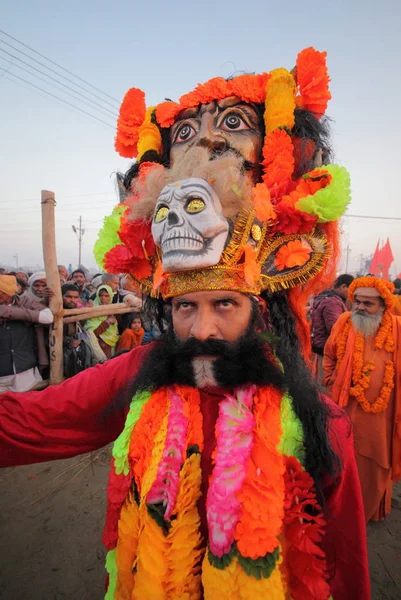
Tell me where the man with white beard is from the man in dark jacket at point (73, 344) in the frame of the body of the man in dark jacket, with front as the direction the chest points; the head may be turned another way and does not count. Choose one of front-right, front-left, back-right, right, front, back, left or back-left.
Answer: front

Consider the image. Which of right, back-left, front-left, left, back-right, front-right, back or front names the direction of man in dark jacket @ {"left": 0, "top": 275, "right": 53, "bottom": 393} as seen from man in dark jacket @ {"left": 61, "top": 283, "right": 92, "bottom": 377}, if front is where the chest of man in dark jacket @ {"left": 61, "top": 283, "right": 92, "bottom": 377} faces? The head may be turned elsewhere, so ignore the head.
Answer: right

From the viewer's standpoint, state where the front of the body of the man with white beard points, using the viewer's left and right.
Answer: facing the viewer

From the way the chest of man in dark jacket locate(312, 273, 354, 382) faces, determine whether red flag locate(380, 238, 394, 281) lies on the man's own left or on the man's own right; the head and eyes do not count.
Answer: on the man's own left

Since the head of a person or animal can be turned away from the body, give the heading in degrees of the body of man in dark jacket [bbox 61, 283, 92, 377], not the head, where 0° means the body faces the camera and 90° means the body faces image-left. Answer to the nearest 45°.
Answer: approximately 315°

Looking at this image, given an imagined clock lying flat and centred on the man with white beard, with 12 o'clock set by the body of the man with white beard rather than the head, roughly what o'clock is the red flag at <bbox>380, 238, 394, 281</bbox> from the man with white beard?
The red flag is roughly at 6 o'clock from the man with white beard.

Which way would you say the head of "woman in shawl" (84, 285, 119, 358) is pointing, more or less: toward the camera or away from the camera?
toward the camera

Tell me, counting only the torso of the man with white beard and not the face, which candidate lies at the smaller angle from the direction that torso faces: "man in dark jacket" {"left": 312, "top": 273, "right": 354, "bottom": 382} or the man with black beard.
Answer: the man with black beard

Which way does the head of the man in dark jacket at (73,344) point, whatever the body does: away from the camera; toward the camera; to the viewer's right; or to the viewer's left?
toward the camera
